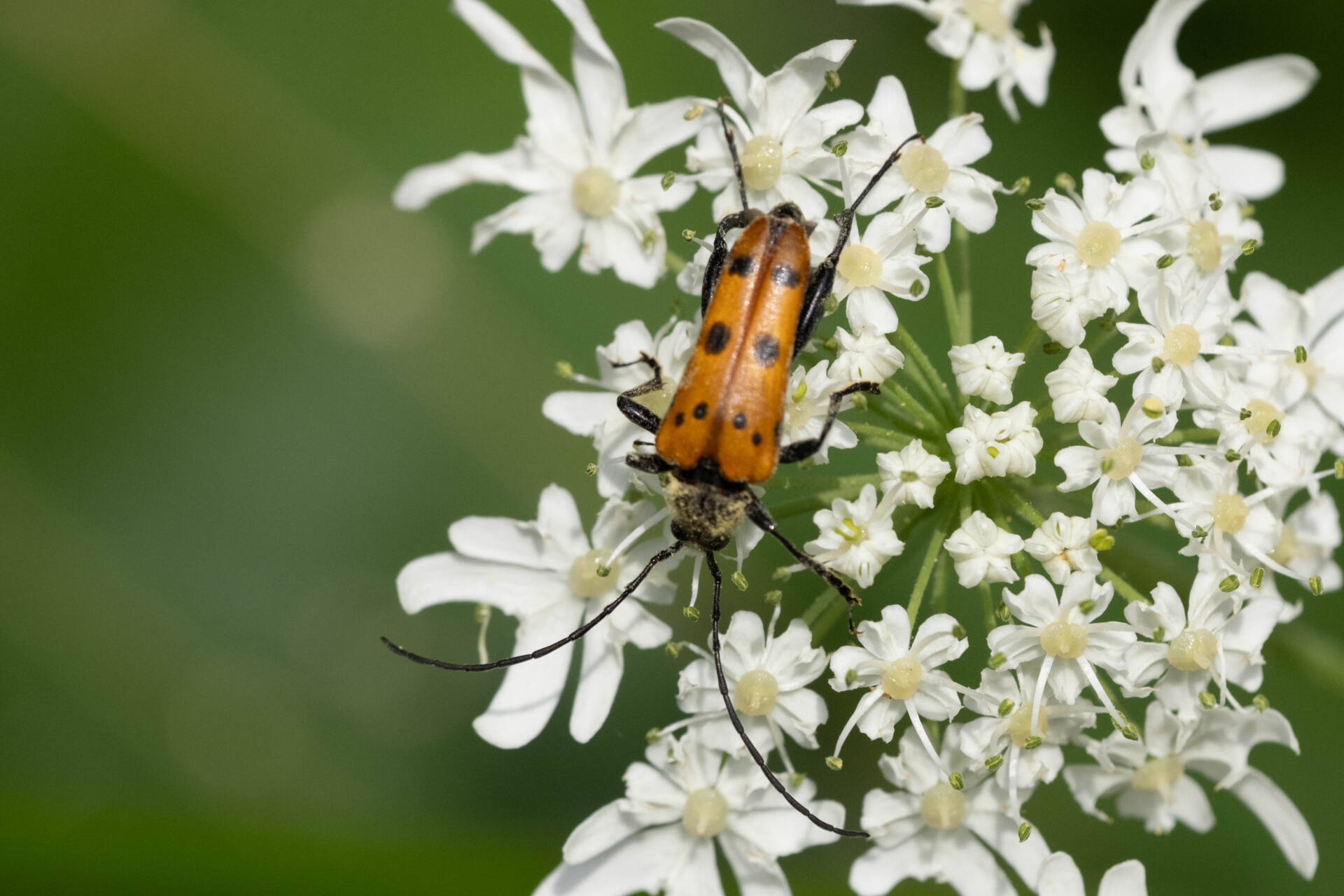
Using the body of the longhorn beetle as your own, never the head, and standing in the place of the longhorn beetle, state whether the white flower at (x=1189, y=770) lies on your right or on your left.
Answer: on your left

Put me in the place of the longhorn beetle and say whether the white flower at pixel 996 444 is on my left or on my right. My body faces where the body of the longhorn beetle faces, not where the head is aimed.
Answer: on my left

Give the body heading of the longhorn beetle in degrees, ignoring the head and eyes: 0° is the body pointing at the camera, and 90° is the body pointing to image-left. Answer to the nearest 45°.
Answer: approximately 0°

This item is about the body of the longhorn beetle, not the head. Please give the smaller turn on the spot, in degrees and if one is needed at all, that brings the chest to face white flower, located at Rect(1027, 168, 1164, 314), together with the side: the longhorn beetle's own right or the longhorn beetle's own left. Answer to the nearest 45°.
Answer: approximately 90° to the longhorn beetle's own left

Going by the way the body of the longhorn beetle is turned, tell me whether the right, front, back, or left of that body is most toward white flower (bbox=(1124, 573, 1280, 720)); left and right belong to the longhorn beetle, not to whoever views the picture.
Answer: left

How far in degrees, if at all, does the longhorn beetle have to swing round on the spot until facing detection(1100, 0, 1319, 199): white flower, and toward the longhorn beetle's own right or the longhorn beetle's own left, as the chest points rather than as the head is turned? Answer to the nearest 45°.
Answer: approximately 90° to the longhorn beetle's own left

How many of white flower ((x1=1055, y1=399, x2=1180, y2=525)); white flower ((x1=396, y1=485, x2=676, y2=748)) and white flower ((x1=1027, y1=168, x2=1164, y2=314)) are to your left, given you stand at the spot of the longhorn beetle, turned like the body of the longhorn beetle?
2

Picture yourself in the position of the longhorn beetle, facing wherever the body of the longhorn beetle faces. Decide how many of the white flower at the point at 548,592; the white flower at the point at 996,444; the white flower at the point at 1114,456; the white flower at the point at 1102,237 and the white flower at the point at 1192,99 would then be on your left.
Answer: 4
